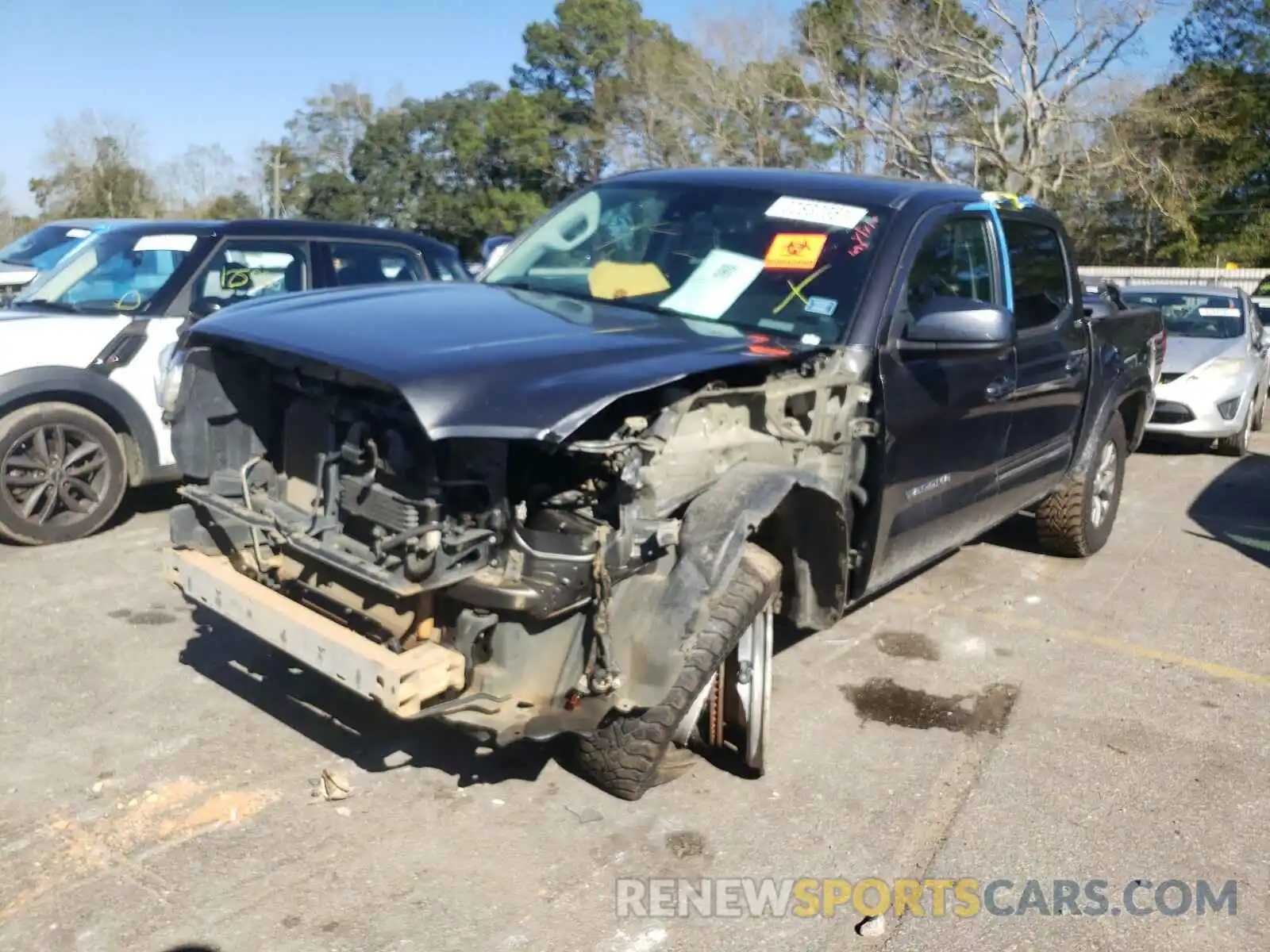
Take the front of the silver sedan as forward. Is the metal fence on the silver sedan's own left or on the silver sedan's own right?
on the silver sedan's own right

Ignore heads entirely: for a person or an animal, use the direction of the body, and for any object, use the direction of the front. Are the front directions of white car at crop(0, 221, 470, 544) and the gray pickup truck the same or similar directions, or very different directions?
same or similar directions

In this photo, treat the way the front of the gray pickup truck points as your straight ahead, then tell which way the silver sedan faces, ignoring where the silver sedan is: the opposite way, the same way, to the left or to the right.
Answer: the same way

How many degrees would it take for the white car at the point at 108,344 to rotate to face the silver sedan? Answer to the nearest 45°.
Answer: approximately 135° to its left

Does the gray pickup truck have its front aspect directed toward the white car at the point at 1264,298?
no

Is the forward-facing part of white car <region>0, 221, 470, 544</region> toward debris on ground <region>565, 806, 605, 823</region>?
no

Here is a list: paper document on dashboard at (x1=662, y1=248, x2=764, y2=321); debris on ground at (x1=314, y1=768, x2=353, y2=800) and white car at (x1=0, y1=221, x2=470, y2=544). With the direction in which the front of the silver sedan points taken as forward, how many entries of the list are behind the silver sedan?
0

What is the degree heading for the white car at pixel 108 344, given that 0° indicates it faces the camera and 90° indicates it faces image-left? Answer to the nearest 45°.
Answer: approximately 45°

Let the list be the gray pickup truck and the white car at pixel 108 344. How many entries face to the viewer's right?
0

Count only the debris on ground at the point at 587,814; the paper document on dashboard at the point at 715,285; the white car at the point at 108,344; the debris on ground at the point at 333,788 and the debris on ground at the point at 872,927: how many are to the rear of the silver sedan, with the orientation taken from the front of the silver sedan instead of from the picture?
0

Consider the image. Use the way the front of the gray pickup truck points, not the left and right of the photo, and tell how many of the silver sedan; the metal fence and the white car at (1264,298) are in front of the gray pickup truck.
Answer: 0

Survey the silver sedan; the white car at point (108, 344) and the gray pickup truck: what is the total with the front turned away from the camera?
0

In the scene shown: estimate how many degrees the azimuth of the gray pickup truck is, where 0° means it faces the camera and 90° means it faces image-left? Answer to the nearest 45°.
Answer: approximately 45°

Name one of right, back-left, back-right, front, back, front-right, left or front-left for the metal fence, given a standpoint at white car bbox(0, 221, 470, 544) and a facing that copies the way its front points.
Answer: back

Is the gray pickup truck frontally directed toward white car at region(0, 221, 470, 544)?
no

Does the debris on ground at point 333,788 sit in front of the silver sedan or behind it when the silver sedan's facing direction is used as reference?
in front
